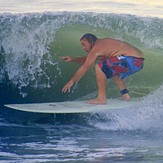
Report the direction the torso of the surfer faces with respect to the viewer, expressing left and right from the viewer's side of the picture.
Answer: facing to the left of the viewer

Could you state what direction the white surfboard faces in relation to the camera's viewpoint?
facing to the left of the viewer
